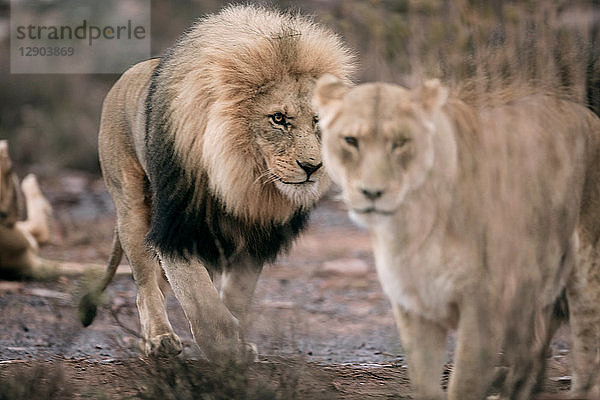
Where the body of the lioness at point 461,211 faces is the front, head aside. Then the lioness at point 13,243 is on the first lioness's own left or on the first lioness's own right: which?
on the first lioness's own right

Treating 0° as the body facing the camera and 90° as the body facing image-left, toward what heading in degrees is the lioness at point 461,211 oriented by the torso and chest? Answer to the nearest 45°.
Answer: approximately 45°

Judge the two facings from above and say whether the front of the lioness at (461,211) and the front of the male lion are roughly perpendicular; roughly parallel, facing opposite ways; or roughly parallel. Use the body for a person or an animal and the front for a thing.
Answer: roughly perpendicular

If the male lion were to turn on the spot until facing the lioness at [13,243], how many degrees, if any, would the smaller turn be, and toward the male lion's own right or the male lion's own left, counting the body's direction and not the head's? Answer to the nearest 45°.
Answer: approximately 180°

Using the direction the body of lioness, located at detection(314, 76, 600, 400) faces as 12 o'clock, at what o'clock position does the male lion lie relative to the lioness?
The male lion is roughly at 3 o'clock from the lioness.

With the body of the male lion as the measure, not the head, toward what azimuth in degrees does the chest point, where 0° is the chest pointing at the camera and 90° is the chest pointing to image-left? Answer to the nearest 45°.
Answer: approximately 315°
